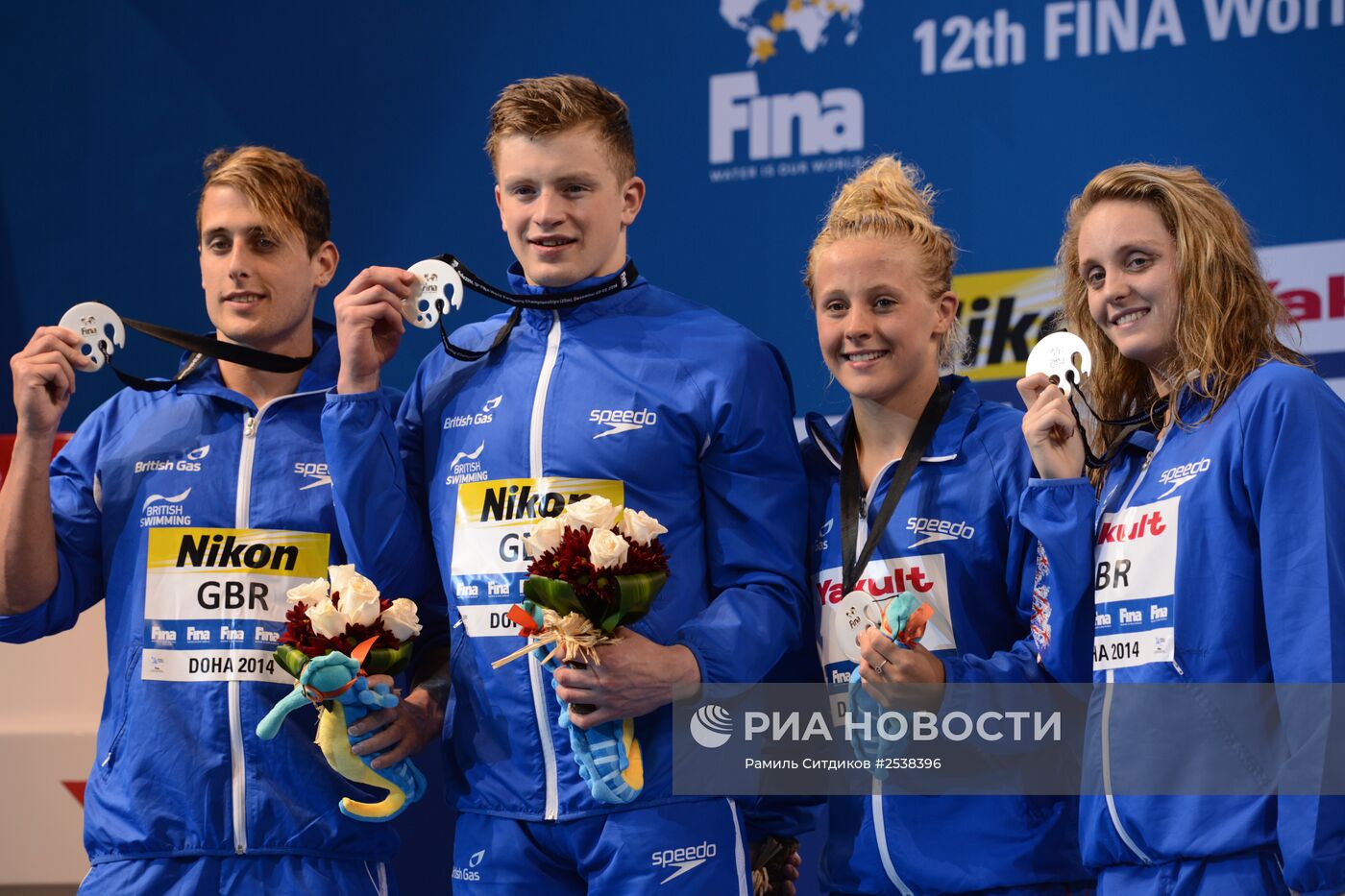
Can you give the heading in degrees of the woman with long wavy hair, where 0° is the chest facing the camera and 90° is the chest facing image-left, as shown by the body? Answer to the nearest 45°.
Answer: approximately 45°

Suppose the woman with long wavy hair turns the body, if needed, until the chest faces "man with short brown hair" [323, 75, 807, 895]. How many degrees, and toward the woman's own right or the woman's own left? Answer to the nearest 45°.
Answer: approximately 45° to the woman's own right
